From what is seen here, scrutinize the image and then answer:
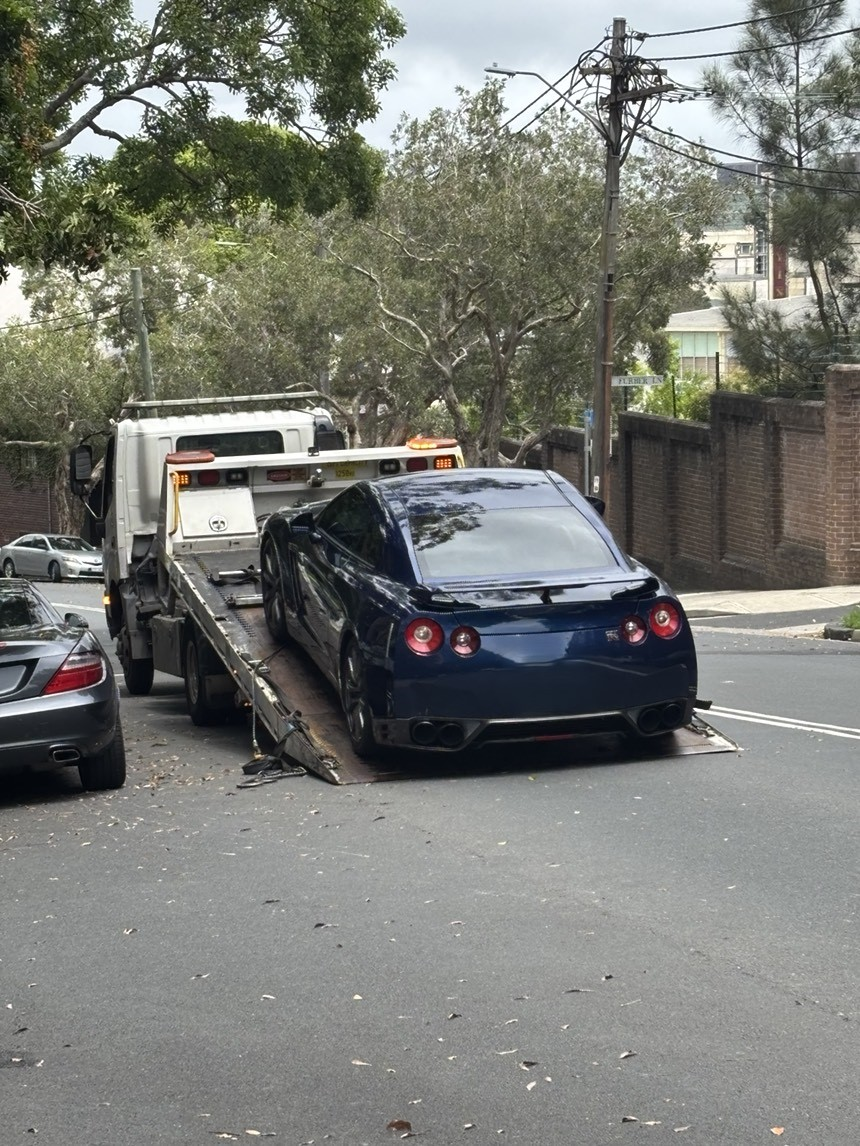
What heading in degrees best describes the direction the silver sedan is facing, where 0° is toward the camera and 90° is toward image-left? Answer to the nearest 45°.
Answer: approximately 315°

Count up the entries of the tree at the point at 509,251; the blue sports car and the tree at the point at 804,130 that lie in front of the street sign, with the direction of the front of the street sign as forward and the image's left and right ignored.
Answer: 1

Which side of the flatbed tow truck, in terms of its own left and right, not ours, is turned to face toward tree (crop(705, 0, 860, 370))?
right

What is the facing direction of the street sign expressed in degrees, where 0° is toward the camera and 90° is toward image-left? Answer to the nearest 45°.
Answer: approximately 0°

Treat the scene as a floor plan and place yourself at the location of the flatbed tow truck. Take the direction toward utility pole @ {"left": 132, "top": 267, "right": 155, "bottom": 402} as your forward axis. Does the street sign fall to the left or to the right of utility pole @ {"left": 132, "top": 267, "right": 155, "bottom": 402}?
right

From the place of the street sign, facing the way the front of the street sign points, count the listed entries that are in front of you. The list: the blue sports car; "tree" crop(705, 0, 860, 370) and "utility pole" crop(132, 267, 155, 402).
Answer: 1

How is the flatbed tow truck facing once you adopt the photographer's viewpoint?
facing away from the viewer and to the left of the viewer

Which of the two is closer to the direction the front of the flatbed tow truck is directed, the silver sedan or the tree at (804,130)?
the silver sedan
